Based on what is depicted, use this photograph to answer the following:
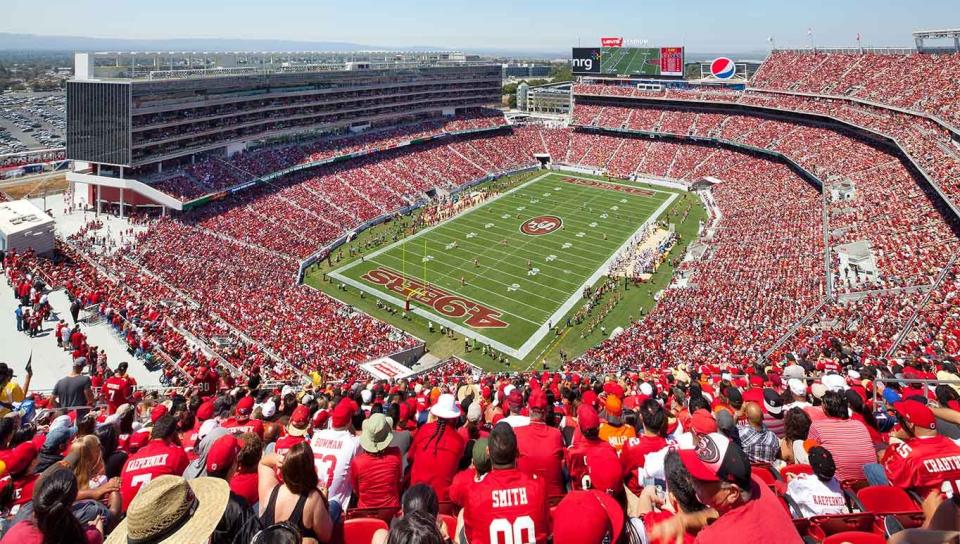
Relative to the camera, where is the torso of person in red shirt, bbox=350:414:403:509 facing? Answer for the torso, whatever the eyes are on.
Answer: away from the camera

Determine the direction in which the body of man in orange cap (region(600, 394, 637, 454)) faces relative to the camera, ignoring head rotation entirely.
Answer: away from the camera

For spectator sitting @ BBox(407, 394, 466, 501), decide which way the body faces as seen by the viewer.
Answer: away from the camera

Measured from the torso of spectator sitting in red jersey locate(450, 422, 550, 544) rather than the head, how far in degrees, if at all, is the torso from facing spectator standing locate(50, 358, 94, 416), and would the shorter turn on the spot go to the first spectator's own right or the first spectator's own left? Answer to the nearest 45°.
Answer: approximately 45° to the first spectator's own left

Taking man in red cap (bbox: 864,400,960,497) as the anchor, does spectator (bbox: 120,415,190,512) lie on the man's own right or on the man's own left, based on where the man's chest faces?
on the man's own left

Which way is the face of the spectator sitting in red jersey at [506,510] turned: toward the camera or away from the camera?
away from the camera

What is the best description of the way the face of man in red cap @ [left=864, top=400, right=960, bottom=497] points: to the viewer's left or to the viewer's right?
to the viewer's left

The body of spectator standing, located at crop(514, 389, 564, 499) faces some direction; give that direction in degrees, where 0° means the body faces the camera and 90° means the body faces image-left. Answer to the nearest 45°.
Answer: approximately 180°

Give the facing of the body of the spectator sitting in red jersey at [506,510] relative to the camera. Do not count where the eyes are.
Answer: away from the camera

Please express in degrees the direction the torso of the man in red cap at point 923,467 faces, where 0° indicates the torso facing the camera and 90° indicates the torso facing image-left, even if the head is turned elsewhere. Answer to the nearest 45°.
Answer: approximately 135°
